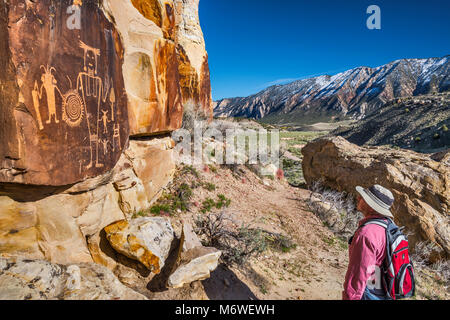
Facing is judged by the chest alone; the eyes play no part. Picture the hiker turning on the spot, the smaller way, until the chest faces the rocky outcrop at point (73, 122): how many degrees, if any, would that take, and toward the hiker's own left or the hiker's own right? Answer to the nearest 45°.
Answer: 0° — they already face it

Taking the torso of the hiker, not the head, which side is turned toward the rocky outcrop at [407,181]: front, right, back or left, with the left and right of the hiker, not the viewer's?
right

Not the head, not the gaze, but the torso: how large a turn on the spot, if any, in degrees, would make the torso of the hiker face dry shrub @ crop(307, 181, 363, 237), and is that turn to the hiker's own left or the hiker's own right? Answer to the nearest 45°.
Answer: approximately 90° to the hiker's own right

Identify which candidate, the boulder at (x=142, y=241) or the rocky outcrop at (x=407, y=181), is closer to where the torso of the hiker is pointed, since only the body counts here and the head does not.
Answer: the boulder

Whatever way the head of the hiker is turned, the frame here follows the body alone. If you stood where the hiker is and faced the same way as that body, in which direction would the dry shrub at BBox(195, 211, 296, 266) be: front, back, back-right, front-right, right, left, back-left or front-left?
front-right

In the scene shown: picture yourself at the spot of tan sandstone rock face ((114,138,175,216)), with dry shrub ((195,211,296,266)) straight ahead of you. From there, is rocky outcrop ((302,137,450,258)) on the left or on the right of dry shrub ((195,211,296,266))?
left

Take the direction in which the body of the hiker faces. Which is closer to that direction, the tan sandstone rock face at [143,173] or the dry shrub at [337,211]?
the tan sandstone rock face

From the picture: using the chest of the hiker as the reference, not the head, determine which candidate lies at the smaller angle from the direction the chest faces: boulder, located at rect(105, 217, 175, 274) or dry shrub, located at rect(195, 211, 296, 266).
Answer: the boulder

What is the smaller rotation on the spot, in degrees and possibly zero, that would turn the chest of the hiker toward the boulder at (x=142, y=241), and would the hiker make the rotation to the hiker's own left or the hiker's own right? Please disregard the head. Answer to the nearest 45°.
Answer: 0° — they already face it

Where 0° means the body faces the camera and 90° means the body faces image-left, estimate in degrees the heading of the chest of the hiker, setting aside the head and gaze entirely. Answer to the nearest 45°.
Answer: approximately 90°
